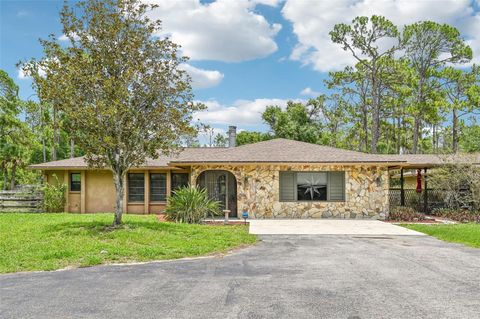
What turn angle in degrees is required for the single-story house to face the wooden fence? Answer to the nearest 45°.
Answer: approximately 90° to its right

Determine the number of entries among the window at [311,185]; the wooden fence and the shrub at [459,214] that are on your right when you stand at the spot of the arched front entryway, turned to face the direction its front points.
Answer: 1

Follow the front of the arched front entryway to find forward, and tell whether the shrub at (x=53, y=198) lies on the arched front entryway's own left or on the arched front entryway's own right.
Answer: on the arched front entryway's own right

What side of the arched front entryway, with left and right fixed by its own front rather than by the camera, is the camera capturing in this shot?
front

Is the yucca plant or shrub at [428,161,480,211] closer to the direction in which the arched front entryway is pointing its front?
the yucca plant

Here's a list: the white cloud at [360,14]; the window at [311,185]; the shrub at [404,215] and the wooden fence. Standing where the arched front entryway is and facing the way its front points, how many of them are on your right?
1

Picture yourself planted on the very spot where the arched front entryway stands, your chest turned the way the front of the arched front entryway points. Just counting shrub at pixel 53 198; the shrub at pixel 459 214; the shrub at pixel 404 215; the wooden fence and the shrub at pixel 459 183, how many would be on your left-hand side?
3

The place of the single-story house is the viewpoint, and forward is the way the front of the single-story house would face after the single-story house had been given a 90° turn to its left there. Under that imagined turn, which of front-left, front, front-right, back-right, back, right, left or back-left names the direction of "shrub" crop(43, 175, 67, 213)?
back

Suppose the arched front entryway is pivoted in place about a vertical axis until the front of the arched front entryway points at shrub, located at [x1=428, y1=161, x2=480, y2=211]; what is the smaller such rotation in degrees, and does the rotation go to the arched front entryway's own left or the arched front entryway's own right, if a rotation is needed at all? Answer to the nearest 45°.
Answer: approximately 90° to the arched front entryway's own left

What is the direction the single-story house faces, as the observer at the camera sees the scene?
facing the viewer

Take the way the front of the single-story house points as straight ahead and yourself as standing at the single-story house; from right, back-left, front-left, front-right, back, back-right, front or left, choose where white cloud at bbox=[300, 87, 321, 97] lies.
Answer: back

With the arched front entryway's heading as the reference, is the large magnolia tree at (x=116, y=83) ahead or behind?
ahead

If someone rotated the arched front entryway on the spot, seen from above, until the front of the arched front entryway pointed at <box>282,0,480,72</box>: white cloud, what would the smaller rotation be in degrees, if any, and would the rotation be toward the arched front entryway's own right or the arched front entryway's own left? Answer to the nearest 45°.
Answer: approximately 135° to the arched front entryway's own left

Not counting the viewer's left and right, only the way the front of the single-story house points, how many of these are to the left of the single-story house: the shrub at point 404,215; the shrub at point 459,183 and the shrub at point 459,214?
3

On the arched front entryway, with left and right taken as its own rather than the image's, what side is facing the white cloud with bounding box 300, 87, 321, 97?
back

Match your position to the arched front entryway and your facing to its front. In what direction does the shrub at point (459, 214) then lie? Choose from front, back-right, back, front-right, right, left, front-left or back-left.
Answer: left

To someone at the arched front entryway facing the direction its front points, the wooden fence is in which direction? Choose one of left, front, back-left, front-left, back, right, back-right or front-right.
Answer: right
